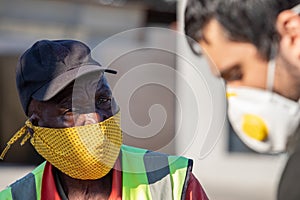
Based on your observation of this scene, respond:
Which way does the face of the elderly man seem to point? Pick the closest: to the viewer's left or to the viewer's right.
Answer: to the viewer's right
